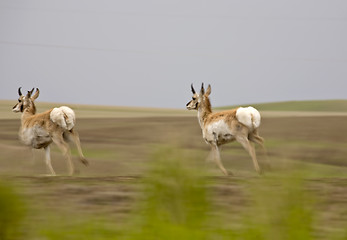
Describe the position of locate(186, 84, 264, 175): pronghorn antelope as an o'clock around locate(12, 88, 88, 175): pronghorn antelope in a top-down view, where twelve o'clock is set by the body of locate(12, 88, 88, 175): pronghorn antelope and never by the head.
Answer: locate(186, 84, 264, 175): pronghorn antelope is roughly at 5 o'clock from locate(12, 88, 88, 175): pronghorn antelope.

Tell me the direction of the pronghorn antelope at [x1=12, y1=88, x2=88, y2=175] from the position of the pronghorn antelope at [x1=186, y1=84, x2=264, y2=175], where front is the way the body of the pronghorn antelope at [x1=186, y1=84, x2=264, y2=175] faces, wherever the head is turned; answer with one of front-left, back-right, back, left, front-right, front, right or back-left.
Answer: front-left

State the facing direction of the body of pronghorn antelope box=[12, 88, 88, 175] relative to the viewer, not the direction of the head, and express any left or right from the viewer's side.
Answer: facing away from the viewer and to the left of the viewer

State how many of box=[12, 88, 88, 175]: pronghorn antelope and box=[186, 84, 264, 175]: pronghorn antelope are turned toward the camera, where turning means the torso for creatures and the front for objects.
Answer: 0

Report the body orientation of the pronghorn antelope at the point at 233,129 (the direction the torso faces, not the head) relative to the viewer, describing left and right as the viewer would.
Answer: facing away from the viewer and to the left of the viewer
